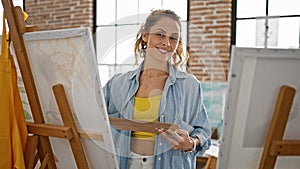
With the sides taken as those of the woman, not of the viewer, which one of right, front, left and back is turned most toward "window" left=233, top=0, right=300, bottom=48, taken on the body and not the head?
back

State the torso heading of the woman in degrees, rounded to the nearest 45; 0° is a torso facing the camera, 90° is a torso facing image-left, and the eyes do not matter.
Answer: approximately 0°
